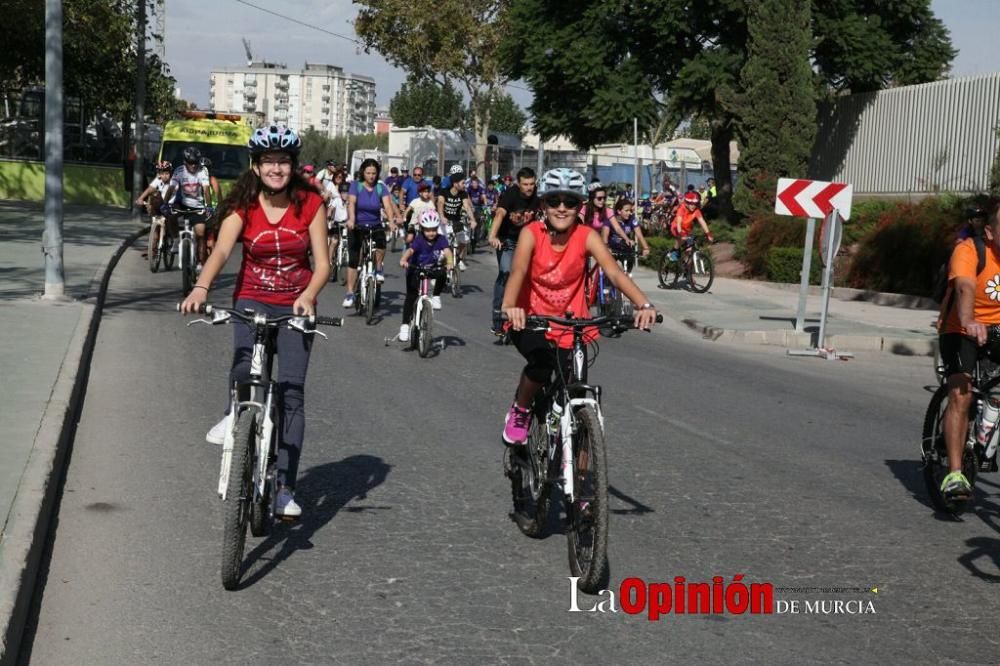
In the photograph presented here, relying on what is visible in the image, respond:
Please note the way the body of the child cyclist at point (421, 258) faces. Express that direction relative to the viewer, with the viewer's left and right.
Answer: facing the viewer

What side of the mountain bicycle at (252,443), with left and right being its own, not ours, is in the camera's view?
front

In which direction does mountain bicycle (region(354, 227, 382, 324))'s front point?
toward the camera

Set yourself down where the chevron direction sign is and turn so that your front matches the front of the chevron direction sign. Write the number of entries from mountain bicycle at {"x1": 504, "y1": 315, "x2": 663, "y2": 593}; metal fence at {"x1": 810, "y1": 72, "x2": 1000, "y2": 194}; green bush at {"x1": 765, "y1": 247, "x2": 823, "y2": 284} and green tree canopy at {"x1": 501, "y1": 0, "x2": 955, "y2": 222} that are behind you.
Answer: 3

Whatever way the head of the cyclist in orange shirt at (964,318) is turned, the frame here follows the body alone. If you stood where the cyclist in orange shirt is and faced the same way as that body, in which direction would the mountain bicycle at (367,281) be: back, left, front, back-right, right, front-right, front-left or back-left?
back

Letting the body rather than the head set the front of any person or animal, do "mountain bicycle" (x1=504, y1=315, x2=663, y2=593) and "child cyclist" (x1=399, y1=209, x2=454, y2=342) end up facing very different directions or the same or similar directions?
same or similar directions

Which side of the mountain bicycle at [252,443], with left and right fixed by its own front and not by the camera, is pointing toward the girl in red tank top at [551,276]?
left

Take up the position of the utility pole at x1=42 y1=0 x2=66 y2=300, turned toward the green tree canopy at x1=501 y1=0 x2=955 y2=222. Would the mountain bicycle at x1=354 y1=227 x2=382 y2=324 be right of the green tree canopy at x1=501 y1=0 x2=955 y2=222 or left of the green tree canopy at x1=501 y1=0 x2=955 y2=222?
right

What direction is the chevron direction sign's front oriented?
toward the camera

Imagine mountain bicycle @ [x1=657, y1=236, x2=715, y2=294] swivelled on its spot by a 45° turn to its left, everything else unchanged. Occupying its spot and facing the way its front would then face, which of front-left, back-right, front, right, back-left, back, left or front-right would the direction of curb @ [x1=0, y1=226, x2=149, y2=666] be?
right

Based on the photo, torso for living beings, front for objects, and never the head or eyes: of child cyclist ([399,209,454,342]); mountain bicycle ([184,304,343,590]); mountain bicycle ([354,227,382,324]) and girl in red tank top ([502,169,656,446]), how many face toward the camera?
4

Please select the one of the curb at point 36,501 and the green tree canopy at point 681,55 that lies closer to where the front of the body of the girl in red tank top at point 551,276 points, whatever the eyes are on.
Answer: the curb

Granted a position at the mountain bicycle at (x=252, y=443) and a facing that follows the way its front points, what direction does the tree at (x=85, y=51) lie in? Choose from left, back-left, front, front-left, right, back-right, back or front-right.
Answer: back

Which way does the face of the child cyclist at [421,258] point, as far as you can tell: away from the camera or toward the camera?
toward the camera
